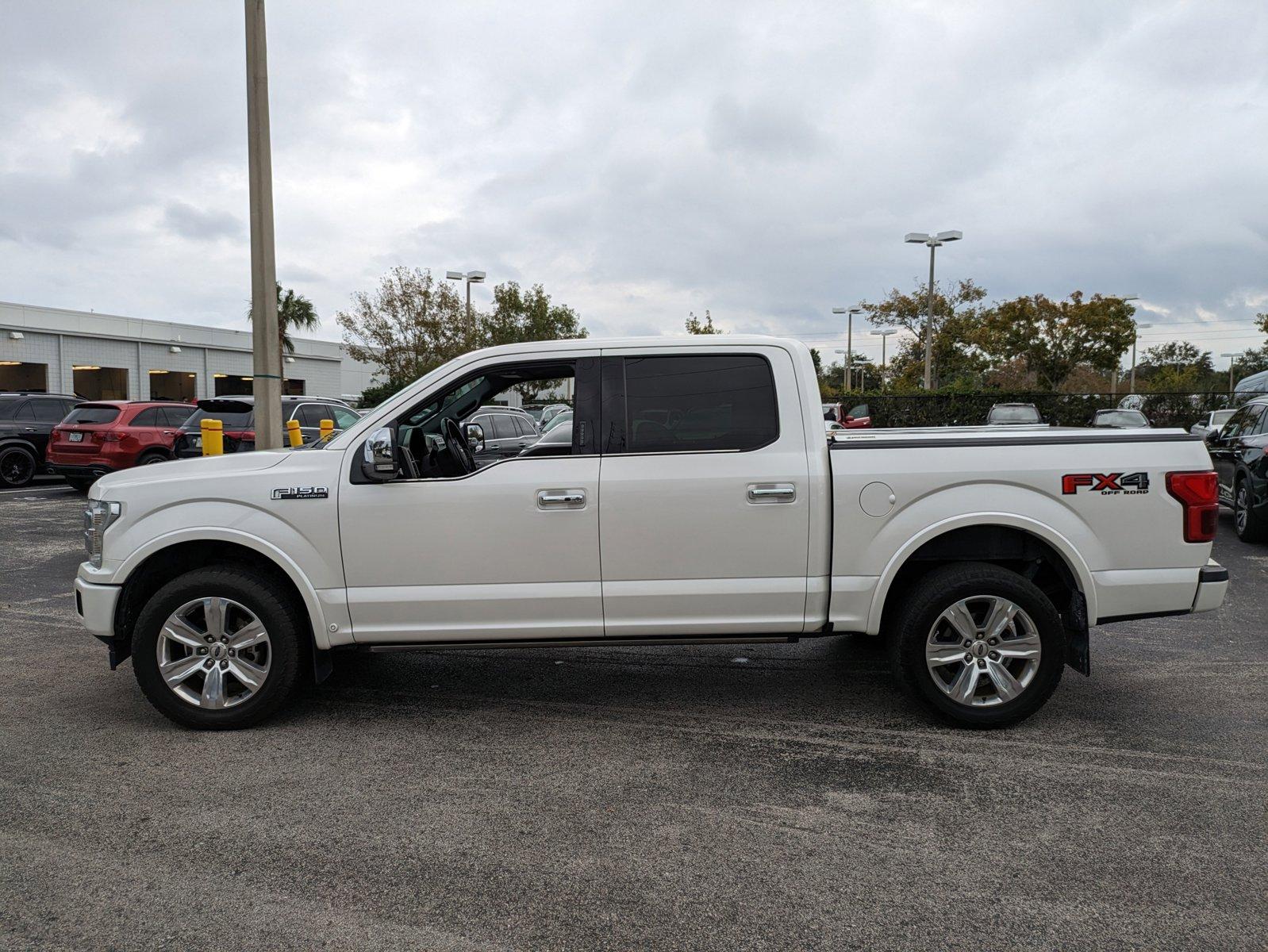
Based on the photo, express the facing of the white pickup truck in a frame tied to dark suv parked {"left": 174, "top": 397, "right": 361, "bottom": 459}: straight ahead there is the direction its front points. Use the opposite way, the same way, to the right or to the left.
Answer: to the left

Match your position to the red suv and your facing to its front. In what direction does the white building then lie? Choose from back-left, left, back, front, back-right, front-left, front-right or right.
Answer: front-left

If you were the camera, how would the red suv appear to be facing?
facing away from the viewer and to the right of the viewer

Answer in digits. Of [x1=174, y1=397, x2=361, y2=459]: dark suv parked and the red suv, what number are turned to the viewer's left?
0

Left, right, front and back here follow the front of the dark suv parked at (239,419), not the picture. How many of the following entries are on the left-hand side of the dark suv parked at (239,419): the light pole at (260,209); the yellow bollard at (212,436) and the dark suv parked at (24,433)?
1

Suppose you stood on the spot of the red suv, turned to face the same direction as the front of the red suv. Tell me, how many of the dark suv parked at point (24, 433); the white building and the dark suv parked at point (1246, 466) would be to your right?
1

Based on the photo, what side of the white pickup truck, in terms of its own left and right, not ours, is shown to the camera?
left

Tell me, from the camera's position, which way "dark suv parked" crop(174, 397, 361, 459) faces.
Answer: facing away from the viewer and to the right of the viewer

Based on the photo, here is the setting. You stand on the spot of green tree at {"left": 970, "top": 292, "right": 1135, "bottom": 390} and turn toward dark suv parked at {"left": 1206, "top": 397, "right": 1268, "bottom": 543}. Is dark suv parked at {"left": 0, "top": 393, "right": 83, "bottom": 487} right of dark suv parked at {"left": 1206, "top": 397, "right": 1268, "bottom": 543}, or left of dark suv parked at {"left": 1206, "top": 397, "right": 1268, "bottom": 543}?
right

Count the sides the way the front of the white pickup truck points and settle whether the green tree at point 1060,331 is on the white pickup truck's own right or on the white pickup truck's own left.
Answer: on the white pickup truck's own right

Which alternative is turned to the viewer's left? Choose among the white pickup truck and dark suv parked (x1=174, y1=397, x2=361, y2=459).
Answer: the white pickup truck

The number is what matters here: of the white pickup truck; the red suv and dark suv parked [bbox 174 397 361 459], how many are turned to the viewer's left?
1

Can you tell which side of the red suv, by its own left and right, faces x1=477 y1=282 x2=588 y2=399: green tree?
front
